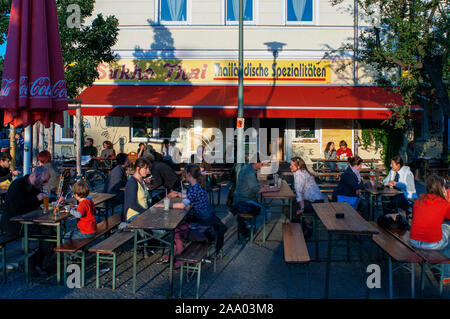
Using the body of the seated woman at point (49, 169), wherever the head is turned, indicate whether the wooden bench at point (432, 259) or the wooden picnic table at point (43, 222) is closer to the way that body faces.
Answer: the wooden picnic table

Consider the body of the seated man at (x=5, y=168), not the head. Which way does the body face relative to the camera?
to the viewer's right

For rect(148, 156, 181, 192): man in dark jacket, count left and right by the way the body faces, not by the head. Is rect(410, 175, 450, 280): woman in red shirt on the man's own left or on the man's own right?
on the man's own left

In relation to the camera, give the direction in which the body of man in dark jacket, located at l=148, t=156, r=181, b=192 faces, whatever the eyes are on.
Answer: to the viewer's left

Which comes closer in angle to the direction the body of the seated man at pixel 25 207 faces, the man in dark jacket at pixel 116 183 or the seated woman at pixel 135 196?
the seated woman

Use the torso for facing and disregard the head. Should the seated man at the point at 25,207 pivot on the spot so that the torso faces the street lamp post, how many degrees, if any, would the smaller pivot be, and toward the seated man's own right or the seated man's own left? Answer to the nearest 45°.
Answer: approximately 45° to the seated man's own left

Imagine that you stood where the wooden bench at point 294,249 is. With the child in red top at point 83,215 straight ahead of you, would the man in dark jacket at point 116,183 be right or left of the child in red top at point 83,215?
right

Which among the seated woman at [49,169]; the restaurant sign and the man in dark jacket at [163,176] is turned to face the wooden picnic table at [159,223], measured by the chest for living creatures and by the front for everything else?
the restaurant sign

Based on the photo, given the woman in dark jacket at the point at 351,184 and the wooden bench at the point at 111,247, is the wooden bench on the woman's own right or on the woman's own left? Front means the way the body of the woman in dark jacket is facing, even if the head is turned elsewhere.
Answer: on the woman's own right

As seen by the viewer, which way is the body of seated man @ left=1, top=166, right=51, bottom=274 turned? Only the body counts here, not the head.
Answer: to the viewer's right

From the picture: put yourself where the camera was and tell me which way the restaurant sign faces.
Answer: facing the viewer
